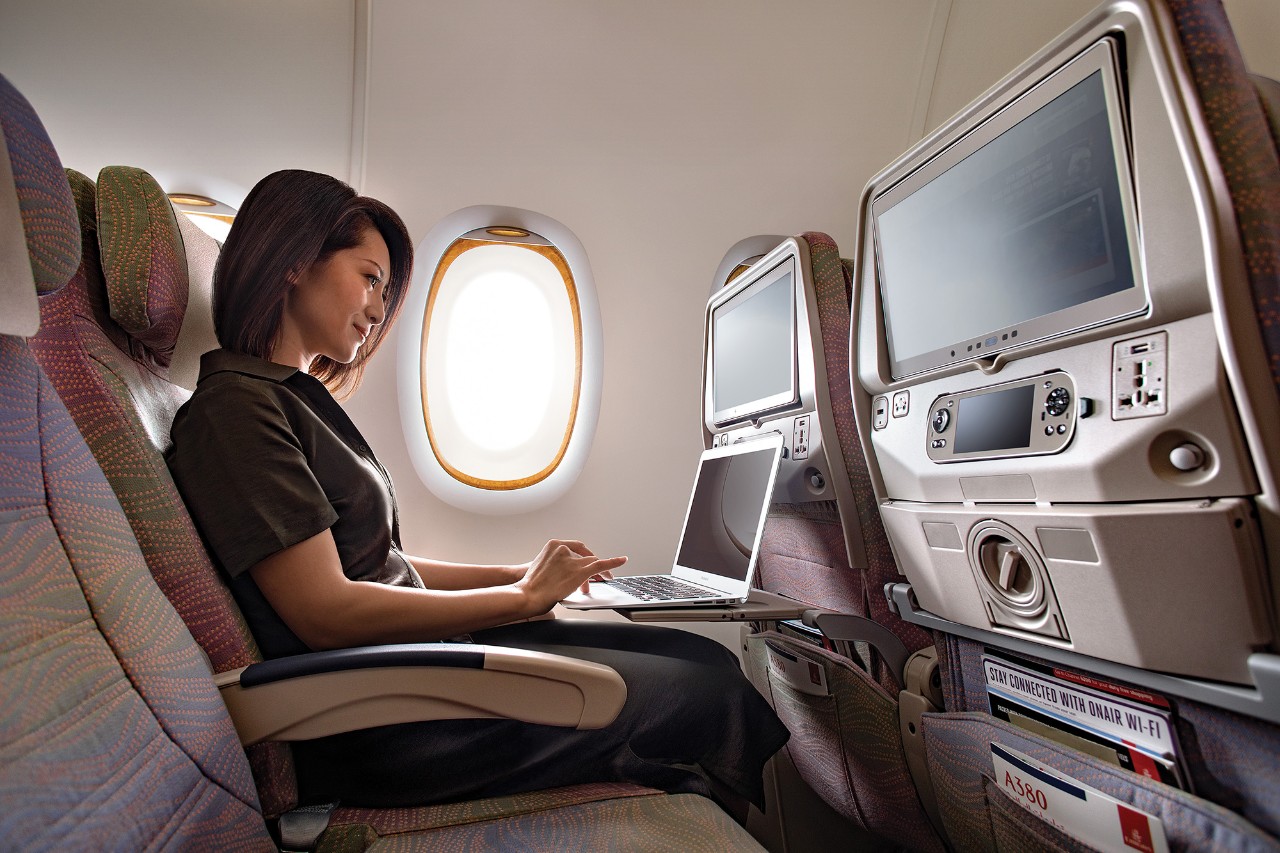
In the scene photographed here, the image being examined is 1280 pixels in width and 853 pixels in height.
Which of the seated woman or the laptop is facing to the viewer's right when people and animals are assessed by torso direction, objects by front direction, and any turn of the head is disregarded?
the seated woman

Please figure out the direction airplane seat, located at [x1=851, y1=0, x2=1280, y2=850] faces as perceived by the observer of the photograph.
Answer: facing away from the viewer and to the right of the viewer

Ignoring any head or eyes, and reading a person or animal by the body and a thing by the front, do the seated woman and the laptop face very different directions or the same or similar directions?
very different directions

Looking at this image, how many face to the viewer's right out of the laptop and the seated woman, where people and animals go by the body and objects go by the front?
1

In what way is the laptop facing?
to the viewer's left

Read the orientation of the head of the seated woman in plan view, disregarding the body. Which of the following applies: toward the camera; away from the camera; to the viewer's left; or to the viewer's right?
to the viewer's right

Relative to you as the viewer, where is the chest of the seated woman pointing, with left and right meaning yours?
facing to the right of the viewer

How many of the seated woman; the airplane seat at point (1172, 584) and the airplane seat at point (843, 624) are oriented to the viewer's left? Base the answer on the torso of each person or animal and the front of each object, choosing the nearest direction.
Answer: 0

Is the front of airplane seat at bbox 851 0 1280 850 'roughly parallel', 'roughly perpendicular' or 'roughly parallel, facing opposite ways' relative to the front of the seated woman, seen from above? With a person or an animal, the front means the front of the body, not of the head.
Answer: roughly parallel

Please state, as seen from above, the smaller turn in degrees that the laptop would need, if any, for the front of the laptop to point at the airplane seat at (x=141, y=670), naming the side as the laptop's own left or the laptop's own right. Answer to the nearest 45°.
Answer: approximately 45° to the laptop's own left

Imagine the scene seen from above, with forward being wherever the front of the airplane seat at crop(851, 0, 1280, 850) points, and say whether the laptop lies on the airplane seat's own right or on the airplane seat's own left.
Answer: on the airplane seat's own left

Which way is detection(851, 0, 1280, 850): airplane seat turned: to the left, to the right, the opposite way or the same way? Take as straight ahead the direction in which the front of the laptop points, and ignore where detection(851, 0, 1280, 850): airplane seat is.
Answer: the opposite way
